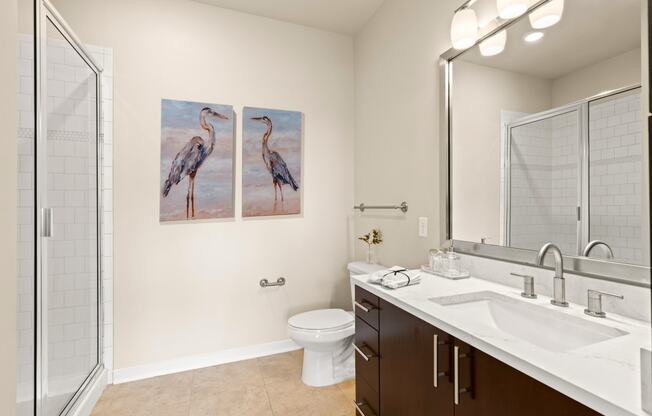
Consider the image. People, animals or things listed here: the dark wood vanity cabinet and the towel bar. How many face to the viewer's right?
0

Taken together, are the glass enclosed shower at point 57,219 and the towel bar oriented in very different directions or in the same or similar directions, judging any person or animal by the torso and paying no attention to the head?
very different directions

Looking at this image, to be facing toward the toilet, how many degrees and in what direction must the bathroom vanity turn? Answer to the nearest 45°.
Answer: approximately 90° to its right

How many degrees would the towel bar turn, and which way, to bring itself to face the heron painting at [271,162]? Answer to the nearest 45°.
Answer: approximately 45° to its right

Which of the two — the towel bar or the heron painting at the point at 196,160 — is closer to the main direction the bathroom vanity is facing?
the heron painting

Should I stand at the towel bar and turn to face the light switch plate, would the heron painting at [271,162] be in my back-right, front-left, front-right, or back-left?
back-right

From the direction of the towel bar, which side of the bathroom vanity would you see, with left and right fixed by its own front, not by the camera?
right

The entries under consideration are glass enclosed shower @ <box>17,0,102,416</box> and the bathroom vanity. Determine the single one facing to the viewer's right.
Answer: the glass enclosed shower

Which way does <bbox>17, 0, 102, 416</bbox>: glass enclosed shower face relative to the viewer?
to the viewer's right

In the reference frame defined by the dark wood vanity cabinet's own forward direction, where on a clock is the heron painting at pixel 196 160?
The heron painting is roughly at 2 o'clock from the dark wood vanity cabinet.

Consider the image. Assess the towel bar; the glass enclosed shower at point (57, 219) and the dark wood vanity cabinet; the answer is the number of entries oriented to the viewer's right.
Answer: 1
